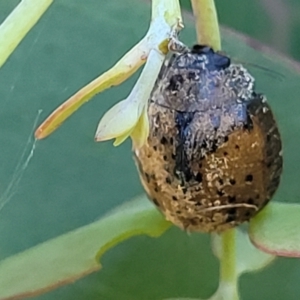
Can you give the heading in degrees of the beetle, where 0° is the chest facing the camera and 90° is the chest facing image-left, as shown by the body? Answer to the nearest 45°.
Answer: approximately 180°
